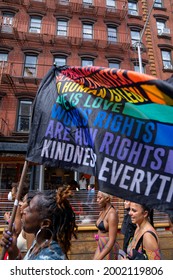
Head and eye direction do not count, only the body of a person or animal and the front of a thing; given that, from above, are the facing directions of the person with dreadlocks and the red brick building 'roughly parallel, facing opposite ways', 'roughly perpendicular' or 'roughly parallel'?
roughly perpendicular

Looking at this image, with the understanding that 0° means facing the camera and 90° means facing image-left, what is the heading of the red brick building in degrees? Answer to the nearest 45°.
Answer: approximately 0°

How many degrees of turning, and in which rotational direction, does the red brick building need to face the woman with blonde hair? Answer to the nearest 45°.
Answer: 0° — it already faces them

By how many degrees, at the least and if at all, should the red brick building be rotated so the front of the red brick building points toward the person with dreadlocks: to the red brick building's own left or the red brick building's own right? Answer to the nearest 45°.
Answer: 0° — it already faces them
